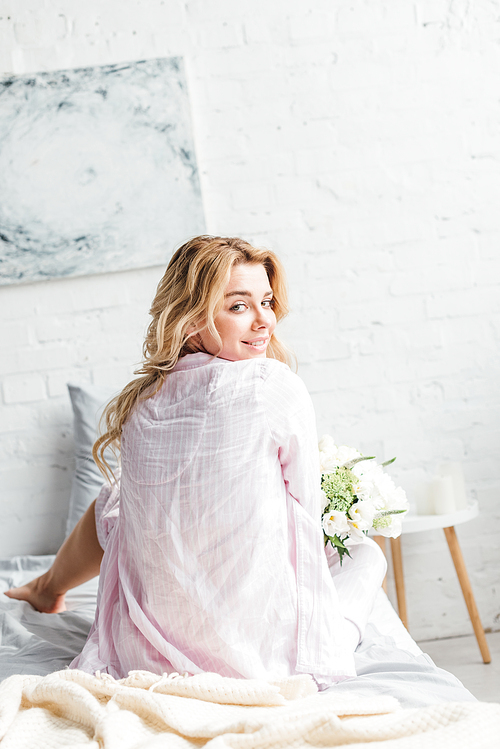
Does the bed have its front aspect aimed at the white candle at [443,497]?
no

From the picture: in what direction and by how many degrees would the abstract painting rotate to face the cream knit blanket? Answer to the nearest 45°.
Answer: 0° — it already faces it

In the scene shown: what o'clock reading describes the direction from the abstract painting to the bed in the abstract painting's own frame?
The bed is roughly at 12 o'clock from the abstract painting.

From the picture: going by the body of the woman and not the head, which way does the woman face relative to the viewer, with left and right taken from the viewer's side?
facing away from the viewer

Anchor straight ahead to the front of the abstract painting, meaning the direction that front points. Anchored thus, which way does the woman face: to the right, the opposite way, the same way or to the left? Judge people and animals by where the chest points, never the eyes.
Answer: the opposite way

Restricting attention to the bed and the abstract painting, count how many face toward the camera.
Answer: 2

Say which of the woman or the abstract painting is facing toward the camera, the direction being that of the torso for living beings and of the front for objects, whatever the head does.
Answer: the abstract painting

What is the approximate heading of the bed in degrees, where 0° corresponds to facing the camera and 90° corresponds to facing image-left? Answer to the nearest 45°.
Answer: approximately 0°

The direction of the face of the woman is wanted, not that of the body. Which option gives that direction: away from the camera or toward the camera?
toward the camera

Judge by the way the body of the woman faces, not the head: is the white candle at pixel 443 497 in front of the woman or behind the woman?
in front

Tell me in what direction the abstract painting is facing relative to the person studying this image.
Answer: facing the viewer

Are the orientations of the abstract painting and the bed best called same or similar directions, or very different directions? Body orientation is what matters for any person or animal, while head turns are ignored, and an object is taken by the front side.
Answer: same or similar directions

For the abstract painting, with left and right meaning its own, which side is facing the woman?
front
